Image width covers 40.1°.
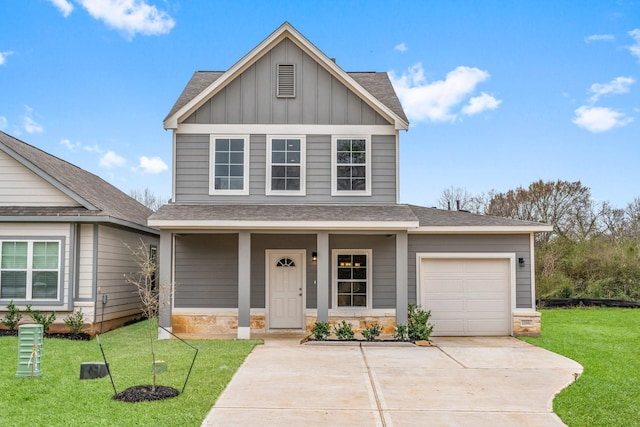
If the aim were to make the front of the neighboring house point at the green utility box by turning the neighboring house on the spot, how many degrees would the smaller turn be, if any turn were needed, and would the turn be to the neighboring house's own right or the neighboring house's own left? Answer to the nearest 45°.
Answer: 0° — it already faces it

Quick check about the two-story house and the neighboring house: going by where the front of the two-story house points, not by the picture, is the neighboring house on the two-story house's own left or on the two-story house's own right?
on the two-story house's own right

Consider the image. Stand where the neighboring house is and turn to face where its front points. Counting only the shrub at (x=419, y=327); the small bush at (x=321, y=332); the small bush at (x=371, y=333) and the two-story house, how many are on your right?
0

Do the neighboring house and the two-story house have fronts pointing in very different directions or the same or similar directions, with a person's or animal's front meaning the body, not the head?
same or similar directions

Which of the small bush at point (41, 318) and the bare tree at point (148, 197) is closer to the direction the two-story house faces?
the small bush

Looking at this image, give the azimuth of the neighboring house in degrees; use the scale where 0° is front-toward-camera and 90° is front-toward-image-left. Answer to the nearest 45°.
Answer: approximately 0°

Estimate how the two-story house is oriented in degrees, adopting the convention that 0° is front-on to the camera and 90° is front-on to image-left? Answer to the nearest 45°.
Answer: approximately 0°

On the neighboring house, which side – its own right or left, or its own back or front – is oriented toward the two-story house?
left

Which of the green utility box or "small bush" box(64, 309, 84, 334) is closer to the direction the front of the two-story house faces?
the green utility box

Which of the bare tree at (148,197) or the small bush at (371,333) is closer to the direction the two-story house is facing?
the small bush

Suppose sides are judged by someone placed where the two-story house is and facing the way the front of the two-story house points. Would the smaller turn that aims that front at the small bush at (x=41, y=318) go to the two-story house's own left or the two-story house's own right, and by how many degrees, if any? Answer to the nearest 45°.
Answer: approximately 90° to the two-story house's own right

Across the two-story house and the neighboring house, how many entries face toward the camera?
2
